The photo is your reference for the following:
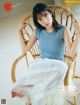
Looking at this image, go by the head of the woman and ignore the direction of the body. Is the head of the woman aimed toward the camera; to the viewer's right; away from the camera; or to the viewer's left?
toward the camera

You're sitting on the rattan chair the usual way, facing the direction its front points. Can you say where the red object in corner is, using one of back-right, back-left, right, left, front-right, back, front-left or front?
right

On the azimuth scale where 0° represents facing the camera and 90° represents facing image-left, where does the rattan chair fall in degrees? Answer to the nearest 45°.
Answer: approximately 45°

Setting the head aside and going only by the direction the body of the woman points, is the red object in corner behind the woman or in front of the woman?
behind

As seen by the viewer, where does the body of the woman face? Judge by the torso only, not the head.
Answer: toward the camera
